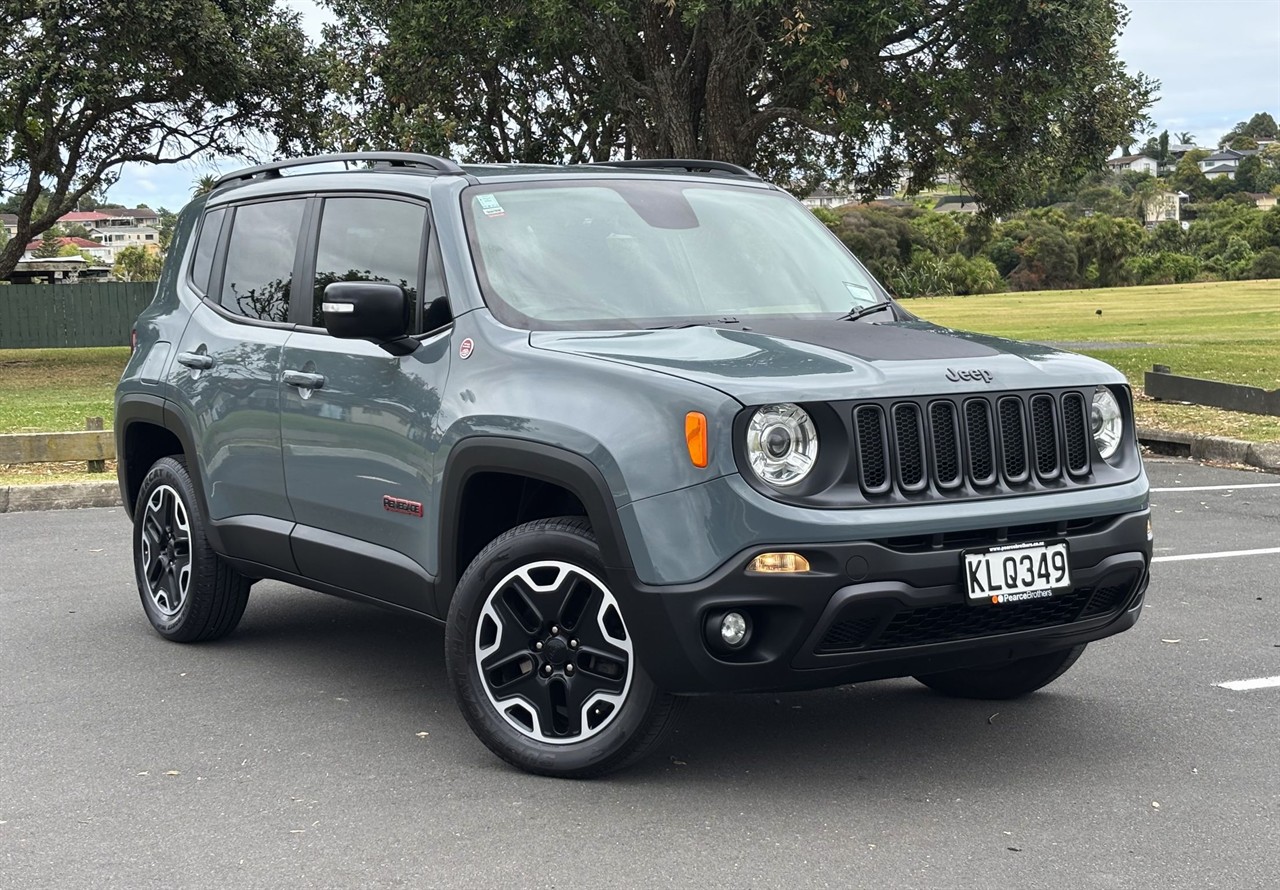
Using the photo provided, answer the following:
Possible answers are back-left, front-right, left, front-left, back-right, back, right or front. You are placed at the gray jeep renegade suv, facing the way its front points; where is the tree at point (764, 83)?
back-left

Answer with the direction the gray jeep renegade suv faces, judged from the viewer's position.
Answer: facing the viewer and to the right of the viewer

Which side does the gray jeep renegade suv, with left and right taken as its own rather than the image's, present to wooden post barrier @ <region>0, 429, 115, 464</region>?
back

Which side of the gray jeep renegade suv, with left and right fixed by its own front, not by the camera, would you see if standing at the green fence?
back

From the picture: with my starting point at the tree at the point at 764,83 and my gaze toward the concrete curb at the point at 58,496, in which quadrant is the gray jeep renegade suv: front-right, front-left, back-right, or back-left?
front-left

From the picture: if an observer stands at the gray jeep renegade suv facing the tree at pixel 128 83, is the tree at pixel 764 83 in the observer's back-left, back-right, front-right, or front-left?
front-right

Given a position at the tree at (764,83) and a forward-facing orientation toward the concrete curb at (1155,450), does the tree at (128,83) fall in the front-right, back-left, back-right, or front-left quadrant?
back-right

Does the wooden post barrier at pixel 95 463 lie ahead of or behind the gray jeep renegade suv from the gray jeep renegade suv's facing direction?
behind

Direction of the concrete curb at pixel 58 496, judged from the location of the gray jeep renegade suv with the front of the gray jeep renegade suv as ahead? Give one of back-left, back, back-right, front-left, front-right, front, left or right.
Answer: back
